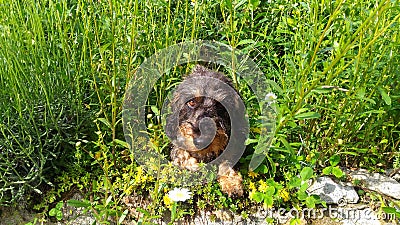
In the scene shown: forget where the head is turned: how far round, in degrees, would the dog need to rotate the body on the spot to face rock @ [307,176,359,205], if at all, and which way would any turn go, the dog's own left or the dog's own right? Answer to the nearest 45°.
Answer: approximately 90° to the dog's own left

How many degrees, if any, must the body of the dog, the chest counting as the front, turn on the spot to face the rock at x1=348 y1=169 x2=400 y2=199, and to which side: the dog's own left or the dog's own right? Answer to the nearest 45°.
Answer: approximately 90° to the dog's own left

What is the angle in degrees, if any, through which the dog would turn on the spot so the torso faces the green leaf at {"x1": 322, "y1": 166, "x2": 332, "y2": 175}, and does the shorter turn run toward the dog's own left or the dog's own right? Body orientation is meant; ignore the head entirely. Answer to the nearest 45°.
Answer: approximately 90° to the dog's own left

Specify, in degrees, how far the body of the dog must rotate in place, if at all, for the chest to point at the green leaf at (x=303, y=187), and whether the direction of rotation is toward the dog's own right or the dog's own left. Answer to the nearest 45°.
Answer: approximately 90° to the dog's own left

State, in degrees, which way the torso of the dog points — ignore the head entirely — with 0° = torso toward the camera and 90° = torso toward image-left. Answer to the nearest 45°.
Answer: approximately 0°
